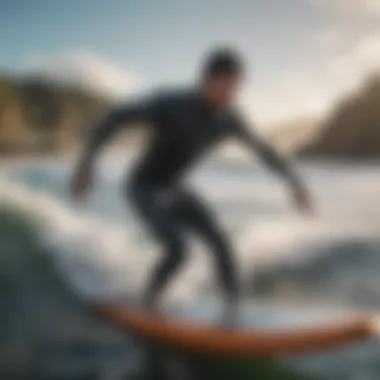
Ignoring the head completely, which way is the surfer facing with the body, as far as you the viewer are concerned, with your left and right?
facing the viewer and to the right of the viewer

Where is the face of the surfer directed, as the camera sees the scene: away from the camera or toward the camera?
toward the camera
